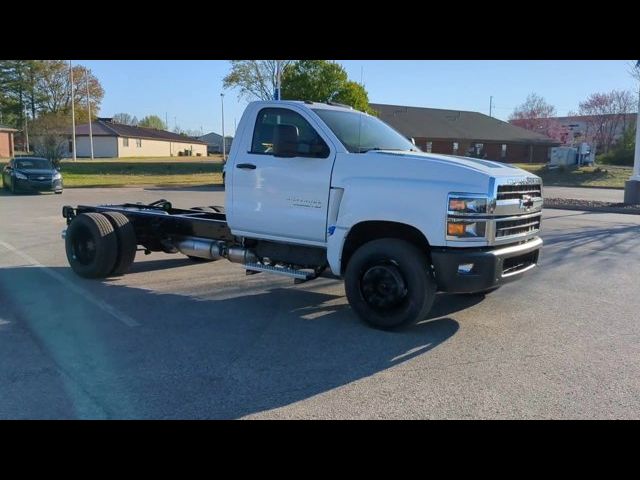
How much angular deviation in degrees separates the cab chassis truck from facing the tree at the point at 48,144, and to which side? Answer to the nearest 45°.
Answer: approximately 180°

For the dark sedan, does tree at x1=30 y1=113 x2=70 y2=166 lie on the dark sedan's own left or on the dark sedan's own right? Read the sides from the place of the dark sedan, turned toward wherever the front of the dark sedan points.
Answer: on the dark sedan's own left

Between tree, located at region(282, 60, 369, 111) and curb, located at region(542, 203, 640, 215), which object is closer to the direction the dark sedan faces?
the curb

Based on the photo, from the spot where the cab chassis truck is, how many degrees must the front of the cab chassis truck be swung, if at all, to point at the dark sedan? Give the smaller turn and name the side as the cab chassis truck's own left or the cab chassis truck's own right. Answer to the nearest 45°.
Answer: approximately 180°

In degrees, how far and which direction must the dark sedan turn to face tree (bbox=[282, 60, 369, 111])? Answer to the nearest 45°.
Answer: approximately 90° to its left

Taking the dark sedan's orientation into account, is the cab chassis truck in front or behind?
in front

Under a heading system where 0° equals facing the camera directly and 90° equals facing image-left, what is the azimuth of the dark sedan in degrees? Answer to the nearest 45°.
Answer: approximately 315°

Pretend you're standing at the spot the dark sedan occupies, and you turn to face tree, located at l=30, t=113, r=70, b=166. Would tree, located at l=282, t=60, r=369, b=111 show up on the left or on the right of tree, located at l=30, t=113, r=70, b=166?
right

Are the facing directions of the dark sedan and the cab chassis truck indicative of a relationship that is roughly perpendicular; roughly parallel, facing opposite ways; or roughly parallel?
roughly parallel

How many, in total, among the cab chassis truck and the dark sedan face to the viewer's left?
0

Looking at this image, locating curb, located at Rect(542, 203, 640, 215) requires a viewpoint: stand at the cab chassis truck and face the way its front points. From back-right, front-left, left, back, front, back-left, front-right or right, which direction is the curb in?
left

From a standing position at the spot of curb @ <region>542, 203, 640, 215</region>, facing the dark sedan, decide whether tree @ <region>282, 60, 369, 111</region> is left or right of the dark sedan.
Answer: right

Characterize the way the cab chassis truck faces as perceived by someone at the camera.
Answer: facing the viewer and to the right of the viewer

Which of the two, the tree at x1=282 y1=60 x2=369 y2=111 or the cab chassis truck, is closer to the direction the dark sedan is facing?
the cab chassis truck

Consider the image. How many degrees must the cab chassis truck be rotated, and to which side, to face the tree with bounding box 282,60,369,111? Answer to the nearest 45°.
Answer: approximately 135° to its left
